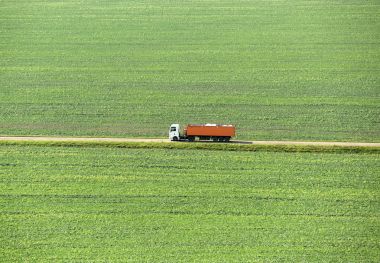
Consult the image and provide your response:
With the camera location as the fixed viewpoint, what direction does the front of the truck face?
facing to the left of the viewer
